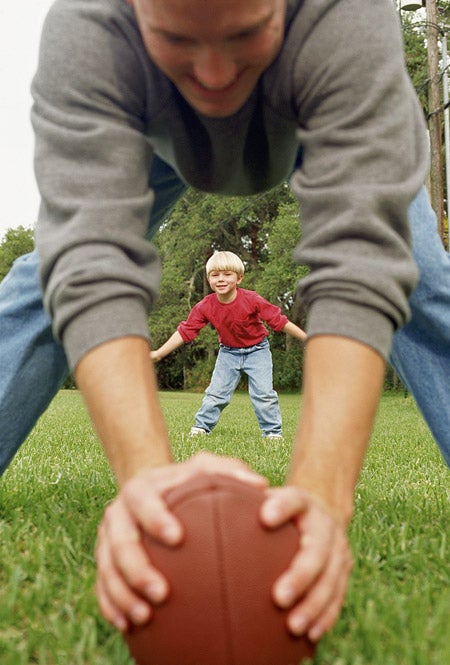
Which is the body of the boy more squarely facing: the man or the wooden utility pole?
the man

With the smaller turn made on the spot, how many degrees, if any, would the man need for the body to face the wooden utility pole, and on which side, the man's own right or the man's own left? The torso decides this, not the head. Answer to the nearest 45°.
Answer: approximately 180°

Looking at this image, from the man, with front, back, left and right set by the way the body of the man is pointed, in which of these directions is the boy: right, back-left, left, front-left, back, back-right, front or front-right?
back

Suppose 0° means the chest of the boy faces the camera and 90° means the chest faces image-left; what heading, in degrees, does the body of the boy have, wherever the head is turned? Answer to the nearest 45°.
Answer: approximately 0°

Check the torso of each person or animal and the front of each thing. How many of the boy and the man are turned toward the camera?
2

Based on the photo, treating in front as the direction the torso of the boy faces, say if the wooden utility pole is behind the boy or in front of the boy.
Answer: behind

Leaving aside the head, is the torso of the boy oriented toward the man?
yes
